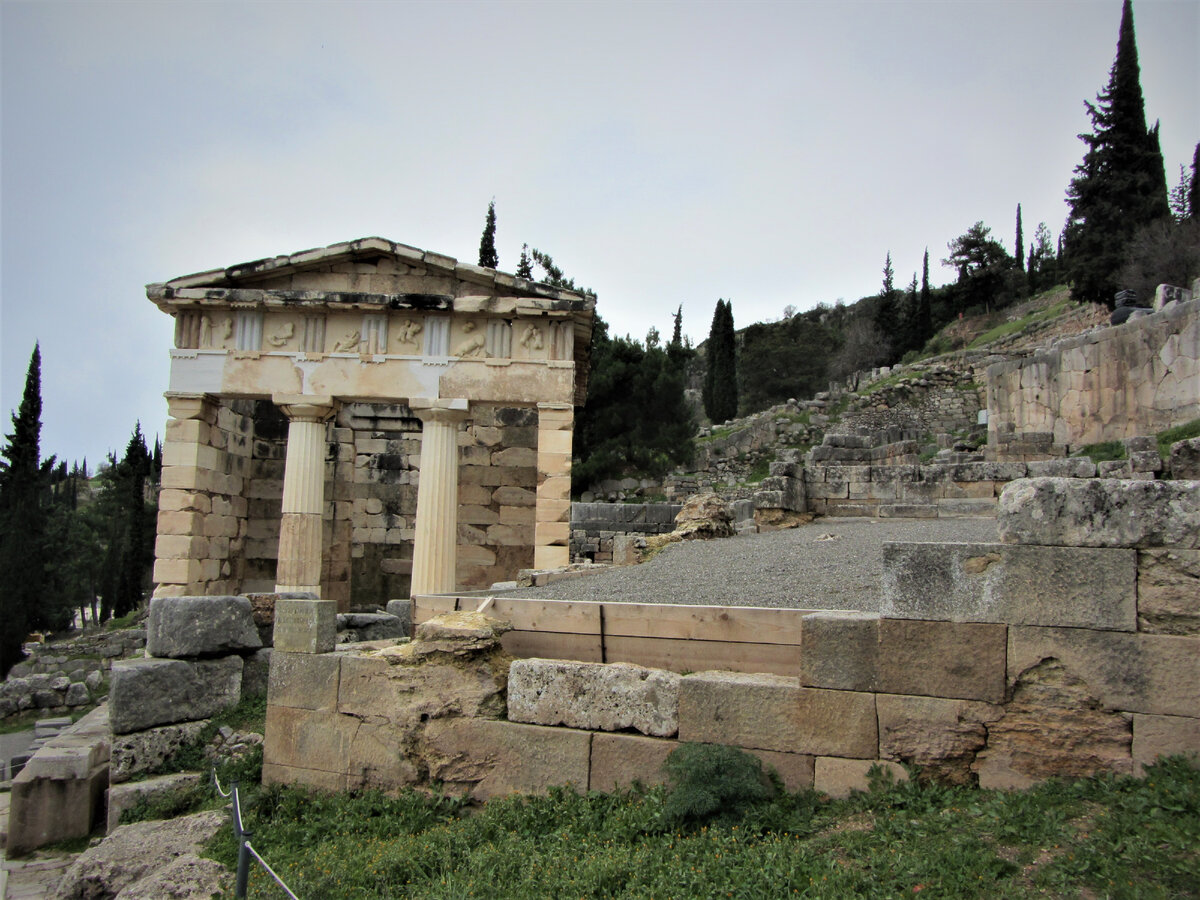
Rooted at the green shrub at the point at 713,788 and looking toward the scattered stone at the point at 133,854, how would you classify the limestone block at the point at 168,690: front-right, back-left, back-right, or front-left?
front-right

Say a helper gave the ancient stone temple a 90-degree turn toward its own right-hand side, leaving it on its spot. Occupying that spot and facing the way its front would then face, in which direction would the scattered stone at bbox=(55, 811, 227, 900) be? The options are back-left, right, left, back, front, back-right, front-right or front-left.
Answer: left

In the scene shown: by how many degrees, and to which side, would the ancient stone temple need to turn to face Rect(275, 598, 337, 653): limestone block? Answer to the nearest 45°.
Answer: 0° — it already faces it

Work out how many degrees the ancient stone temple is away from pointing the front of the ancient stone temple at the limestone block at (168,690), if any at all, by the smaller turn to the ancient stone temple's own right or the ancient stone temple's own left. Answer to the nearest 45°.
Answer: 0° — it already faces it

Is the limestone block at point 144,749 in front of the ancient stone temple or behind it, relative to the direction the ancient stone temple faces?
in front

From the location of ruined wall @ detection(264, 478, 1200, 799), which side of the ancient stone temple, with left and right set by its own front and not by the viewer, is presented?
front

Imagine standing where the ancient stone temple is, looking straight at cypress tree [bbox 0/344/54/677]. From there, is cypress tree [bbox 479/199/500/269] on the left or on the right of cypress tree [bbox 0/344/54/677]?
right

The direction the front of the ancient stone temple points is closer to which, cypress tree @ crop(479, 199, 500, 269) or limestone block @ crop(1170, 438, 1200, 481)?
the limestone block

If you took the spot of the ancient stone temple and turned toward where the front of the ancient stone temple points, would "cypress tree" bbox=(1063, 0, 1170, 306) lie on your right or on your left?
on your left

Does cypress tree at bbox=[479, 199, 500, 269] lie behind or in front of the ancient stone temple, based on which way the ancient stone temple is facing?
behind

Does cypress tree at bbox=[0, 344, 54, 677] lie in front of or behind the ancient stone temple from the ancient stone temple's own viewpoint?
behind

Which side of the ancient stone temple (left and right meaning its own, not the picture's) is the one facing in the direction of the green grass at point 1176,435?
left

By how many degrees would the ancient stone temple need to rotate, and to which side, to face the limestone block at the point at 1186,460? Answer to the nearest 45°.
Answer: approximately 45° to its left

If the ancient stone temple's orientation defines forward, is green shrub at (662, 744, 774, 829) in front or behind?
in front

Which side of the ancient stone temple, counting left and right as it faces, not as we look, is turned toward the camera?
front
